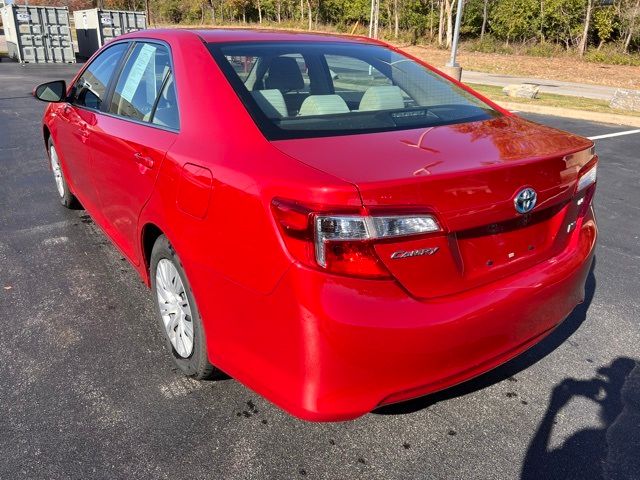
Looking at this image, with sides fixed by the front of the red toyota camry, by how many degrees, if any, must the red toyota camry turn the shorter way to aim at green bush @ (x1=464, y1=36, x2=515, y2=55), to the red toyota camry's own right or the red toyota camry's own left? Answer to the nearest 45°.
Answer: approximately 45° to the red toyota camry's own right

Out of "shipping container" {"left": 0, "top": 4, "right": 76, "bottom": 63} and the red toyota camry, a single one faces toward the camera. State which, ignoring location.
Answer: the shipping container

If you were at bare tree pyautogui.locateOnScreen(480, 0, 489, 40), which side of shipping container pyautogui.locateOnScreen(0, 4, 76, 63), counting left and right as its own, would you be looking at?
left

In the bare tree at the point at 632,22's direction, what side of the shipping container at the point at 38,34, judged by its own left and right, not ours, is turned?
left

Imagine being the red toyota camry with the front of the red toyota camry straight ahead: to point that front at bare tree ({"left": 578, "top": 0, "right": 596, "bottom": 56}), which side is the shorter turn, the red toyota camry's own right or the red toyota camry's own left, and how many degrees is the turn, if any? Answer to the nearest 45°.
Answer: approximately 90° to the red toyota camry's own right

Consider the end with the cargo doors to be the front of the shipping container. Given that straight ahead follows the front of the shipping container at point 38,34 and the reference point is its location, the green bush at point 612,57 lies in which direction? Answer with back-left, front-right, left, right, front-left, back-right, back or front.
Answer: left

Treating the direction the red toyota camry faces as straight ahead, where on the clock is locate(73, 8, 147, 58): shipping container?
The shipping container is roughly at 1 o'clock from the red toyota camry.

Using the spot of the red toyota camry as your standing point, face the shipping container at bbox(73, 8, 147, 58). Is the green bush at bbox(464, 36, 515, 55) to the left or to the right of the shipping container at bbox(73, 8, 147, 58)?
right

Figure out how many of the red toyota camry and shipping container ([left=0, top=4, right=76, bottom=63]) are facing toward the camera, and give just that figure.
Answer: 1

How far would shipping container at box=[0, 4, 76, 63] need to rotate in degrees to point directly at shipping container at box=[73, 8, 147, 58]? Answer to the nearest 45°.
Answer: approximately 90° to its left

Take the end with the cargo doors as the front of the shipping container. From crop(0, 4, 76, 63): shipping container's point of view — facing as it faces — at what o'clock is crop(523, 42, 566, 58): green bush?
The green bush is roughly at 9 o'clock from the shipping container.

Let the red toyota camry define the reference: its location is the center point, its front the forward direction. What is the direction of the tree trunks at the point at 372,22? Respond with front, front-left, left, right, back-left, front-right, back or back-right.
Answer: front-right

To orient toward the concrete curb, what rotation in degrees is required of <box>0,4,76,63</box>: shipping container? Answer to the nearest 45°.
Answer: approximately 45° to its left

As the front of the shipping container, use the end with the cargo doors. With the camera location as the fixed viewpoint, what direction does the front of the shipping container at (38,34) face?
facing the viewer

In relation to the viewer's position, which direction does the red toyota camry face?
facing away from the viewer and to the left of the viewer

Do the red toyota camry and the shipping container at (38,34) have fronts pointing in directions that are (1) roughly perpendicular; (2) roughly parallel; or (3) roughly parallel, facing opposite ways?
roughly parallel, facing opposite ways

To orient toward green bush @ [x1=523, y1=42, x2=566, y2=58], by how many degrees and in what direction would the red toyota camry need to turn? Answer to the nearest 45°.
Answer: approximately 45° to its right
